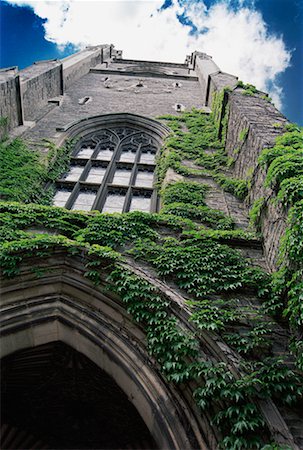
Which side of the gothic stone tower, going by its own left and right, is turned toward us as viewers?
front
